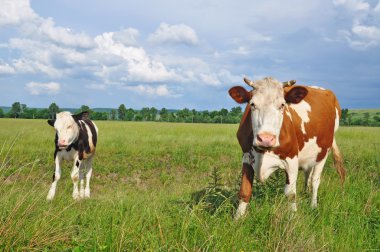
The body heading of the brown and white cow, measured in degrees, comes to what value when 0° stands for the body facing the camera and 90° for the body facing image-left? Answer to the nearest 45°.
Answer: approximately 45°

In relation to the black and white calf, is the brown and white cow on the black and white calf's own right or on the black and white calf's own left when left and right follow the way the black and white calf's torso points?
on the black and white calf's own left

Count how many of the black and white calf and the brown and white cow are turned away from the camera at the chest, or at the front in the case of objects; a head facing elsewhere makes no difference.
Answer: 0

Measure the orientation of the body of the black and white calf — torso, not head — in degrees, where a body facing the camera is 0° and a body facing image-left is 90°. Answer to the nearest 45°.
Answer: approximately 45°

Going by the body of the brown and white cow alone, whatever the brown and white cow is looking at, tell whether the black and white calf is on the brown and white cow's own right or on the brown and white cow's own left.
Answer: on the brown and white cow's own right
